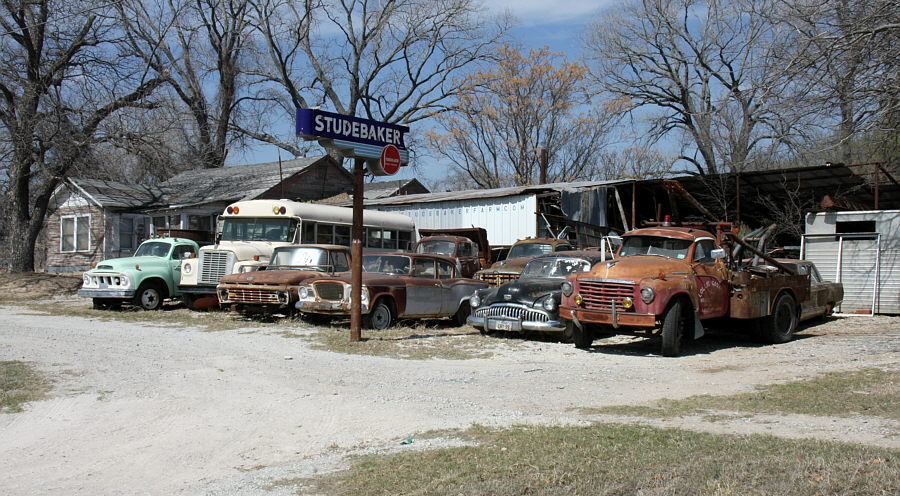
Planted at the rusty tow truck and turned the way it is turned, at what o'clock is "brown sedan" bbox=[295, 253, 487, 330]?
The brown sedan is roughly at 2 o'clock from the rusty tow truck.

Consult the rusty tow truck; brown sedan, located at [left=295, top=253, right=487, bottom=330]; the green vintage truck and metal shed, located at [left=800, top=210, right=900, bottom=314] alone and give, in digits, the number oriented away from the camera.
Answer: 0

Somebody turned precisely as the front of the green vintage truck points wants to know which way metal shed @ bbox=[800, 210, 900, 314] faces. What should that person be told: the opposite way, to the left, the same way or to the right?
the same way

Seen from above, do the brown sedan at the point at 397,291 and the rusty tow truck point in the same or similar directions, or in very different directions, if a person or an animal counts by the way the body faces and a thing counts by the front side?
same or similar directions

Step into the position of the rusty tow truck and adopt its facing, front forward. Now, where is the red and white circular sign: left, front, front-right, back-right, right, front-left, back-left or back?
front-right

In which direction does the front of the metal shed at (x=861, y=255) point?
toward the camera

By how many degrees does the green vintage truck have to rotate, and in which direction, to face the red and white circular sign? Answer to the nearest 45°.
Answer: approximately 90° to its left

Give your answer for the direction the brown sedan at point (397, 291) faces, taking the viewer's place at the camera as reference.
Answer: facing the viewer and to the left of the viewer

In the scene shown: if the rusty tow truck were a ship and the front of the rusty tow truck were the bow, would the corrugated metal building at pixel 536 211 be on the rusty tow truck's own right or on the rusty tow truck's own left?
on the rusty tow truck's own right

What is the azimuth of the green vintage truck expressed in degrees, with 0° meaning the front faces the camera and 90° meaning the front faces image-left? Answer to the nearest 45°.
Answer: approximately 45°

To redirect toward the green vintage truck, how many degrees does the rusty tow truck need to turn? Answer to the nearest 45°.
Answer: approximately 45° to its right

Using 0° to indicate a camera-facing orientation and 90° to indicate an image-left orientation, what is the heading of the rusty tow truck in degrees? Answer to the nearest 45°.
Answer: approximately 45°
